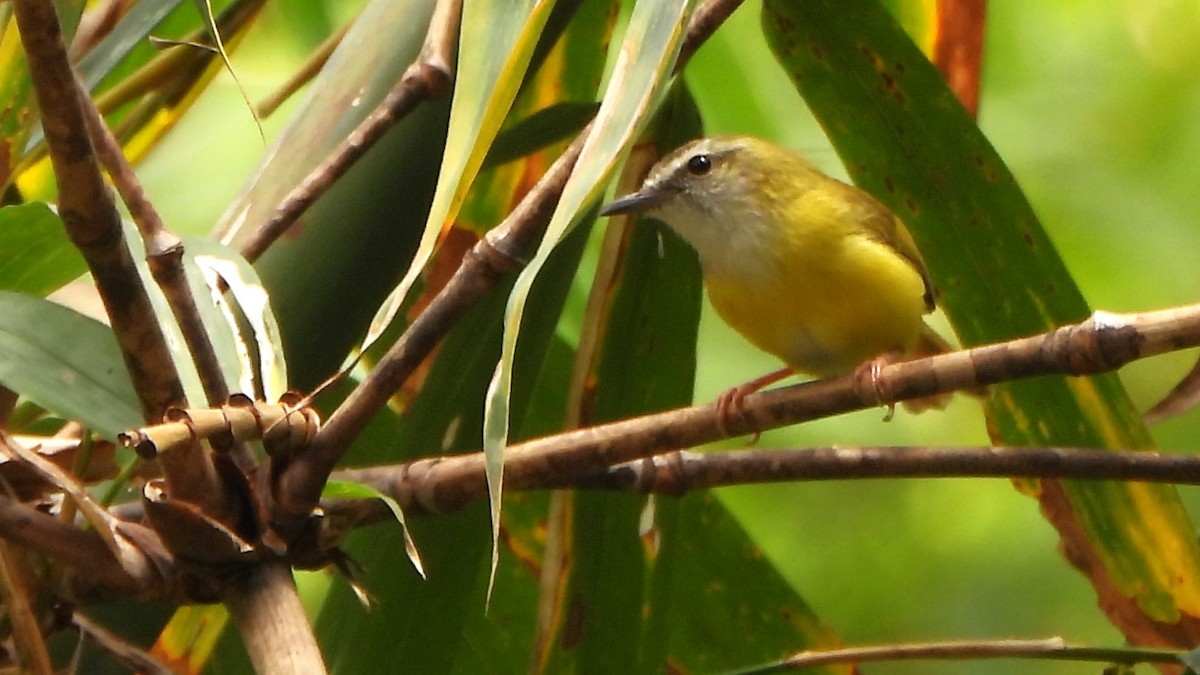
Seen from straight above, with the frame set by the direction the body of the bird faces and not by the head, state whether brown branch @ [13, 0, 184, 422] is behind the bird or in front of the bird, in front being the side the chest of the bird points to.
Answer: in front

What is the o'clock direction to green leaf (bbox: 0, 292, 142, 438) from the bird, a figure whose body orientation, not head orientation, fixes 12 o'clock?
The green leaf is roughly at 12 o'clock from the bird.

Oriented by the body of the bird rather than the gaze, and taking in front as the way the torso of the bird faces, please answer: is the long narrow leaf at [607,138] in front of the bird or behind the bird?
in front

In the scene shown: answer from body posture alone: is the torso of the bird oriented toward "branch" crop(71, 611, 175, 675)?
yes

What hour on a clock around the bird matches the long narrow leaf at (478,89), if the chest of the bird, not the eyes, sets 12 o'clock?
The long narrow leaf is roughly at 1 o'clock from the bird.

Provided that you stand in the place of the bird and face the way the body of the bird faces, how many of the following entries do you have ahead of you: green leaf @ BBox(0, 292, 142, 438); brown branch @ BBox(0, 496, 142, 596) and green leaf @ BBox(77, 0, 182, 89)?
3

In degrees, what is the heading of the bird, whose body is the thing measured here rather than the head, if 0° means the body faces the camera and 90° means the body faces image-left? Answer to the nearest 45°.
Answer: approximately 45°

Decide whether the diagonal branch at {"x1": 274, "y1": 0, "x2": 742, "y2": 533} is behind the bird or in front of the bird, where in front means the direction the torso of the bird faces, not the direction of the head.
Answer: in front

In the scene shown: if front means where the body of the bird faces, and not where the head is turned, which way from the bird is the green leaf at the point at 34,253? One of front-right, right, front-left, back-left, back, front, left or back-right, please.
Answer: front

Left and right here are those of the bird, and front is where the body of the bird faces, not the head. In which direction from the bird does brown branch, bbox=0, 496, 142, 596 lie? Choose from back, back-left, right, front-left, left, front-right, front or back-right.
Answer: front
